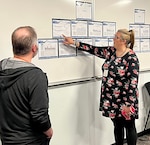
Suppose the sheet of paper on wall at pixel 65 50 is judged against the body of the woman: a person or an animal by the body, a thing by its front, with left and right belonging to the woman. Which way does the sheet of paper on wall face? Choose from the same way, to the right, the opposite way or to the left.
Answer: to the left

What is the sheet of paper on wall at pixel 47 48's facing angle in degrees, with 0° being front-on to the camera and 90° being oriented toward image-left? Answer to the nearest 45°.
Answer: approximately 315°

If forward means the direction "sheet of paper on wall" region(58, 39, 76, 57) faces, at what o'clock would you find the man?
The man is roughly at 2 o'clock from the sheet of paper on wall.

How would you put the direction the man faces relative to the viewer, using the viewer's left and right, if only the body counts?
facing away from the viewer and to the right of the viewer

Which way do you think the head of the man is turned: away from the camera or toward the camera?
away from the camera

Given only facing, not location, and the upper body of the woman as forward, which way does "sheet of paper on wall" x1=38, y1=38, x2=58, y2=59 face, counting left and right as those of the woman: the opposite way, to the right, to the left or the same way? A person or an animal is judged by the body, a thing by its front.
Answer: to the left

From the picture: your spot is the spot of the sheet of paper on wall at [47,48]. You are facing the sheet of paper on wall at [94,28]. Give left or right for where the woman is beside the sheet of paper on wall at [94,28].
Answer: right

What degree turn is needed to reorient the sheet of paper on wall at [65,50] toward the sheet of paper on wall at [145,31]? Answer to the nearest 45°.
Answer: approximately 90° to its left

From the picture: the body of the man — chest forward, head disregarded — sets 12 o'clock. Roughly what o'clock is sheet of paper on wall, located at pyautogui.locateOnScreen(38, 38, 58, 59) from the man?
The sheet of paper on wall is roughly at 11 o'clock from the man.

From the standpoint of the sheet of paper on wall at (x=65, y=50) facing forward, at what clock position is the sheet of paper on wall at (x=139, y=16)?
the sheet of paper on wall at (x=139, y=16) is roughly at 9 o'clock from the sheet of paper on wall at (x=65, y=50).

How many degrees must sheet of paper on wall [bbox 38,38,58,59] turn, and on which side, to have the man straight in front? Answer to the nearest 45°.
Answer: approximately 45° to its right

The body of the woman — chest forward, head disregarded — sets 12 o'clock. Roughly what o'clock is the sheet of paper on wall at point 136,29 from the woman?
The sheet of paper on wall is roughly at 5 o'clock from the woman.

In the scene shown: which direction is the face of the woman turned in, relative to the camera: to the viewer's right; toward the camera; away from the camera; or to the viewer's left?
to the viewer's left
